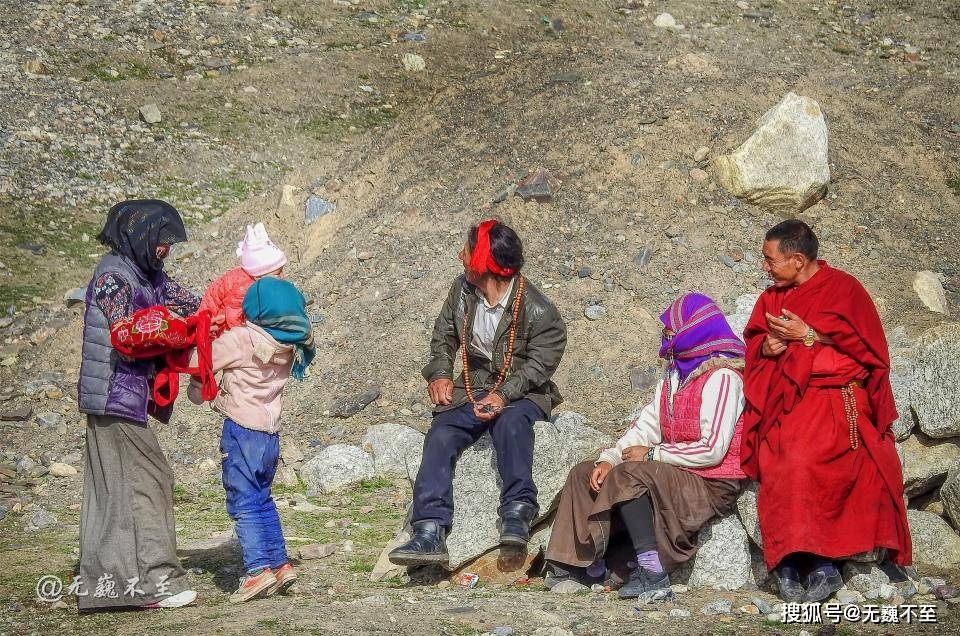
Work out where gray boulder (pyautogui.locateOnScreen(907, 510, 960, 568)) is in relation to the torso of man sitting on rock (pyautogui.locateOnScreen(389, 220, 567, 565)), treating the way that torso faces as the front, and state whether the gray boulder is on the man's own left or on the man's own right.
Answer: on the man's own left

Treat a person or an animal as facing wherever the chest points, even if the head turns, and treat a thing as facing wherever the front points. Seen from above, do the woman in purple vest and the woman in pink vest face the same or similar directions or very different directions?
very different directions

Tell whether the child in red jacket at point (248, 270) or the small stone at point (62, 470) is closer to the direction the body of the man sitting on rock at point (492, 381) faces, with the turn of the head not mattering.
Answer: the child in red jacket

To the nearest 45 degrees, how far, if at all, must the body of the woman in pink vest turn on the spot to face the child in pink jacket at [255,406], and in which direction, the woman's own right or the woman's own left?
approximately 45° to the woman's own right

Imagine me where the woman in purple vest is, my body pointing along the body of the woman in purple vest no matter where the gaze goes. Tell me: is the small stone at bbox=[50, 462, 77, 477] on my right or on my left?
on my left

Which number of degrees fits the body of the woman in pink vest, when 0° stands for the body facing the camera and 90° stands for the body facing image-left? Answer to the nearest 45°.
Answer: approximately 45°

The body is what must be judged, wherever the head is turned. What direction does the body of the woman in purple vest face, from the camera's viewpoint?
to the viewer's right

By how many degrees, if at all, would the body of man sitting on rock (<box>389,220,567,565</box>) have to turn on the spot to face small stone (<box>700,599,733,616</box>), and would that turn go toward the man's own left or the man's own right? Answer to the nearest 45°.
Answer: approximately 90° to the man's own left

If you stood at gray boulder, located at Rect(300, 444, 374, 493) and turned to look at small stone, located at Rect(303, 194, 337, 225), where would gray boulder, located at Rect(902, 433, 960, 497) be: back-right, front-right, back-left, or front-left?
back-right

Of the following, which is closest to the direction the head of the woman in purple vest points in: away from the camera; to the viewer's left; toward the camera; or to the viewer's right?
to the viewer's right

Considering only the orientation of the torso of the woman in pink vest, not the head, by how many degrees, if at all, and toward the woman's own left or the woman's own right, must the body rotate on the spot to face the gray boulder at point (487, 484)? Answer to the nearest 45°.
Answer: approximately 90° to the woman's own right

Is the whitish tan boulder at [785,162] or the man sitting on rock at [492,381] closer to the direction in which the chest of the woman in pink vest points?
the man sitting on rock

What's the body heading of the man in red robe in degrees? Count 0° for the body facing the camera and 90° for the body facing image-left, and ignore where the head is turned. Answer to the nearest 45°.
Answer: approximately 45°
